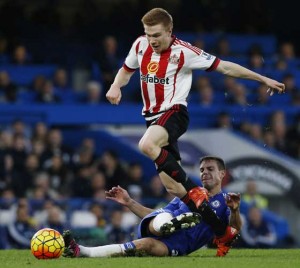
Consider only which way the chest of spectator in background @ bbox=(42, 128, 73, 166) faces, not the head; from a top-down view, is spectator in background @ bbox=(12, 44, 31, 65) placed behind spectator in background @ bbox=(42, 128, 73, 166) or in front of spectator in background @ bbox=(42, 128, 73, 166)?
behind

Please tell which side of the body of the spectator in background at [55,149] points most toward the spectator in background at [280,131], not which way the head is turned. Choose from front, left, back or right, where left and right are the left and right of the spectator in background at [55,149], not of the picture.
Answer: left

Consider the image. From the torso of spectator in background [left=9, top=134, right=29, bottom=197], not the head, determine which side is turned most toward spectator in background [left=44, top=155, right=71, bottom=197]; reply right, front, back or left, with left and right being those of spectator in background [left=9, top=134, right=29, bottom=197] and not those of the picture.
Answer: left

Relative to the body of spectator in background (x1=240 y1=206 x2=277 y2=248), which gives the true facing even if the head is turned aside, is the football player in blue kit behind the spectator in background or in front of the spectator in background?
in front
